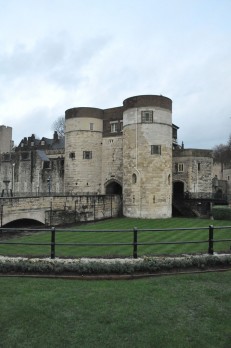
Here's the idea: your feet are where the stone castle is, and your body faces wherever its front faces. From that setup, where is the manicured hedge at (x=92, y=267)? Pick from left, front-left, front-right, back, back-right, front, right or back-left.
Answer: front-left

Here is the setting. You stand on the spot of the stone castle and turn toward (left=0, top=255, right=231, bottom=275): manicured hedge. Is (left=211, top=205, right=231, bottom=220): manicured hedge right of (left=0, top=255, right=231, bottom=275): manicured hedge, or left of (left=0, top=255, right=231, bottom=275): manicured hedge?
left

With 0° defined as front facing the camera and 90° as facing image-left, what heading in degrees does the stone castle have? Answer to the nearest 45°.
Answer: approximately 45°

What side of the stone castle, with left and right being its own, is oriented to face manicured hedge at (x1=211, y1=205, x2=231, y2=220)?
left
